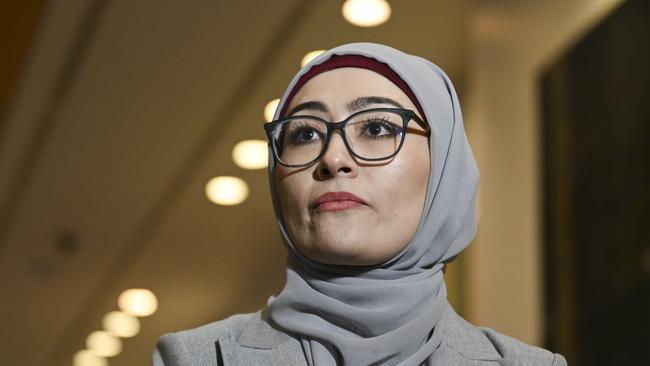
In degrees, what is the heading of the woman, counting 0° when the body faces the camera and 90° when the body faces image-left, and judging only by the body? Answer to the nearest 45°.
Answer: approximately 0°

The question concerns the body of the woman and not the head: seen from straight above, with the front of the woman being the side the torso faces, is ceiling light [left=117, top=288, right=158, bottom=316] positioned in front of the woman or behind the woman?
behind

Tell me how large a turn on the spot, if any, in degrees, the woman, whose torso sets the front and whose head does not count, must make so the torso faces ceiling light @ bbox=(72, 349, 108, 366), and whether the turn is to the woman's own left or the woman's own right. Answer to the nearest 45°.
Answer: approximately 135° to the woman's own right

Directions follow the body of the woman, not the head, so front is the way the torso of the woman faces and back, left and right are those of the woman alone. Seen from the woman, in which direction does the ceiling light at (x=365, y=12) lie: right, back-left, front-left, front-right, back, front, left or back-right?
back
